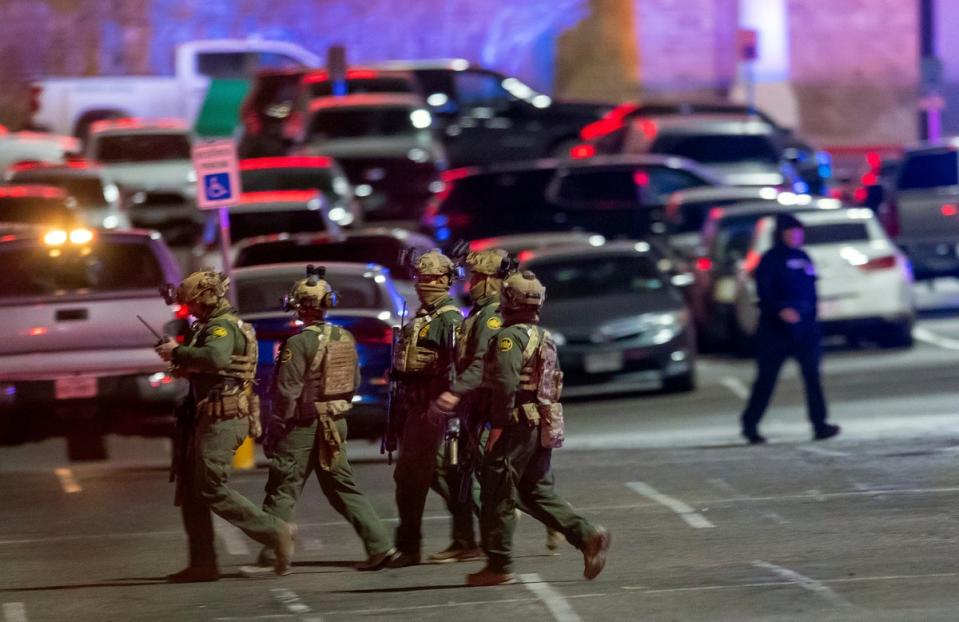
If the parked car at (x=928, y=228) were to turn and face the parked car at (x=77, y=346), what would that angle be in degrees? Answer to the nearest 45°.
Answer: approximately 135° to its left

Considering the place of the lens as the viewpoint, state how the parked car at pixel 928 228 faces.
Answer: facing away from the viewer

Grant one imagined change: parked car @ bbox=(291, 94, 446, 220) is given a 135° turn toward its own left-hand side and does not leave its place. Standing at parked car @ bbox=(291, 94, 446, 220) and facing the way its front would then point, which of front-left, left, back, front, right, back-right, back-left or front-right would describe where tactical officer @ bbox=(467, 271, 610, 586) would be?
back-right

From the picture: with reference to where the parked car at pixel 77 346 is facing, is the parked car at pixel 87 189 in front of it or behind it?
in front

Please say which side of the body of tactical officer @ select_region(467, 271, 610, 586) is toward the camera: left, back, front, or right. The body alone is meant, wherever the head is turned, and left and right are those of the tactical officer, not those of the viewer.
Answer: left

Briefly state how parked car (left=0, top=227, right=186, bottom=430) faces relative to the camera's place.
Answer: facing away from the viewer

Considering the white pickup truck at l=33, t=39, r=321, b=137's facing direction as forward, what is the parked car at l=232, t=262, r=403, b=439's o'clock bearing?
The parked car is roughly at 3 o'clock from the white pickup truck.

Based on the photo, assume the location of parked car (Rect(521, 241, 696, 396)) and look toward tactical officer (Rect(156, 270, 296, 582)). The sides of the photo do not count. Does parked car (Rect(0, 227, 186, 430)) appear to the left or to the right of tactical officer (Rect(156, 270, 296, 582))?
right

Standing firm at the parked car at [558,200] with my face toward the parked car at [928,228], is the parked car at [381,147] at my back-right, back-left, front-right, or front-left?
back-left

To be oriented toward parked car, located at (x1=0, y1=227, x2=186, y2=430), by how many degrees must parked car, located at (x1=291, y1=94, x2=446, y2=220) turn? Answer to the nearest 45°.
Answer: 0° — it already faces it

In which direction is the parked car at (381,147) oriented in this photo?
toward the camera

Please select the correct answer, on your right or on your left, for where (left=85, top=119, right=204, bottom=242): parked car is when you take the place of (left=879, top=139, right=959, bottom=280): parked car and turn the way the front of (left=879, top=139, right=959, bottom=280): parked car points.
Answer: on your left

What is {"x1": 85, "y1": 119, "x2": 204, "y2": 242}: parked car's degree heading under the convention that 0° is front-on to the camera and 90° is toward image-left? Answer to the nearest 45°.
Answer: approximately 0°

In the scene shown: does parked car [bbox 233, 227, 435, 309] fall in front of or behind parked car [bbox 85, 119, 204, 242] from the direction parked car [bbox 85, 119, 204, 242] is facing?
in front

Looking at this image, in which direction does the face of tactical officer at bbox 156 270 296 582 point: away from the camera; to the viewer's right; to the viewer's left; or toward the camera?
to the viewer's left

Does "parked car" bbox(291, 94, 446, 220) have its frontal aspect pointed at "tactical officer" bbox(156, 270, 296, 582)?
yes

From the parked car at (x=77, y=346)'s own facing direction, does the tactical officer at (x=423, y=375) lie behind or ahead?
behind
